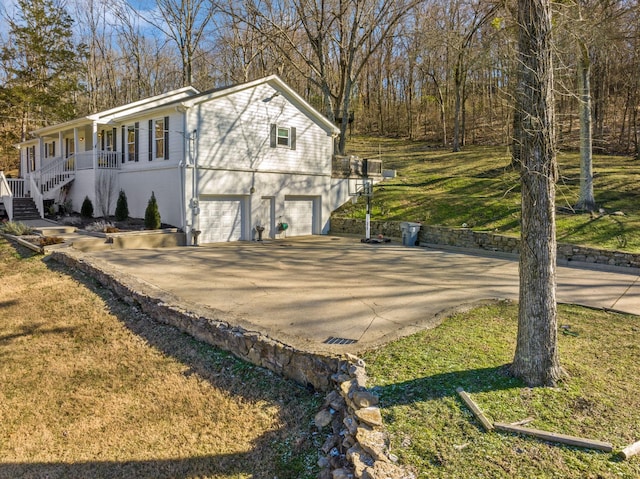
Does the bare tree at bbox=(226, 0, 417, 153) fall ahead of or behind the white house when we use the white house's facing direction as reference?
behind

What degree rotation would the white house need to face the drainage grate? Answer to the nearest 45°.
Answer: approximately 45° to its left

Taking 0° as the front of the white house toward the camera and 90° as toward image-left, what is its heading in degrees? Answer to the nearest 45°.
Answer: approximately 45°

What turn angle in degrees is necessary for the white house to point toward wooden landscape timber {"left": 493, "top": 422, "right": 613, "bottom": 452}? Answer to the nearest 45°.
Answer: approximately 45° to its left

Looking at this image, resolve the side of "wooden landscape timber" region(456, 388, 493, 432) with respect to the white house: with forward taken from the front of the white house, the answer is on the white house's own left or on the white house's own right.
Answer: on the white house's own left

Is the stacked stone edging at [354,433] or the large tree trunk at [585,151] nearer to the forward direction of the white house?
the stacked stone edging

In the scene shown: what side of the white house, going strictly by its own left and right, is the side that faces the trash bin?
left
